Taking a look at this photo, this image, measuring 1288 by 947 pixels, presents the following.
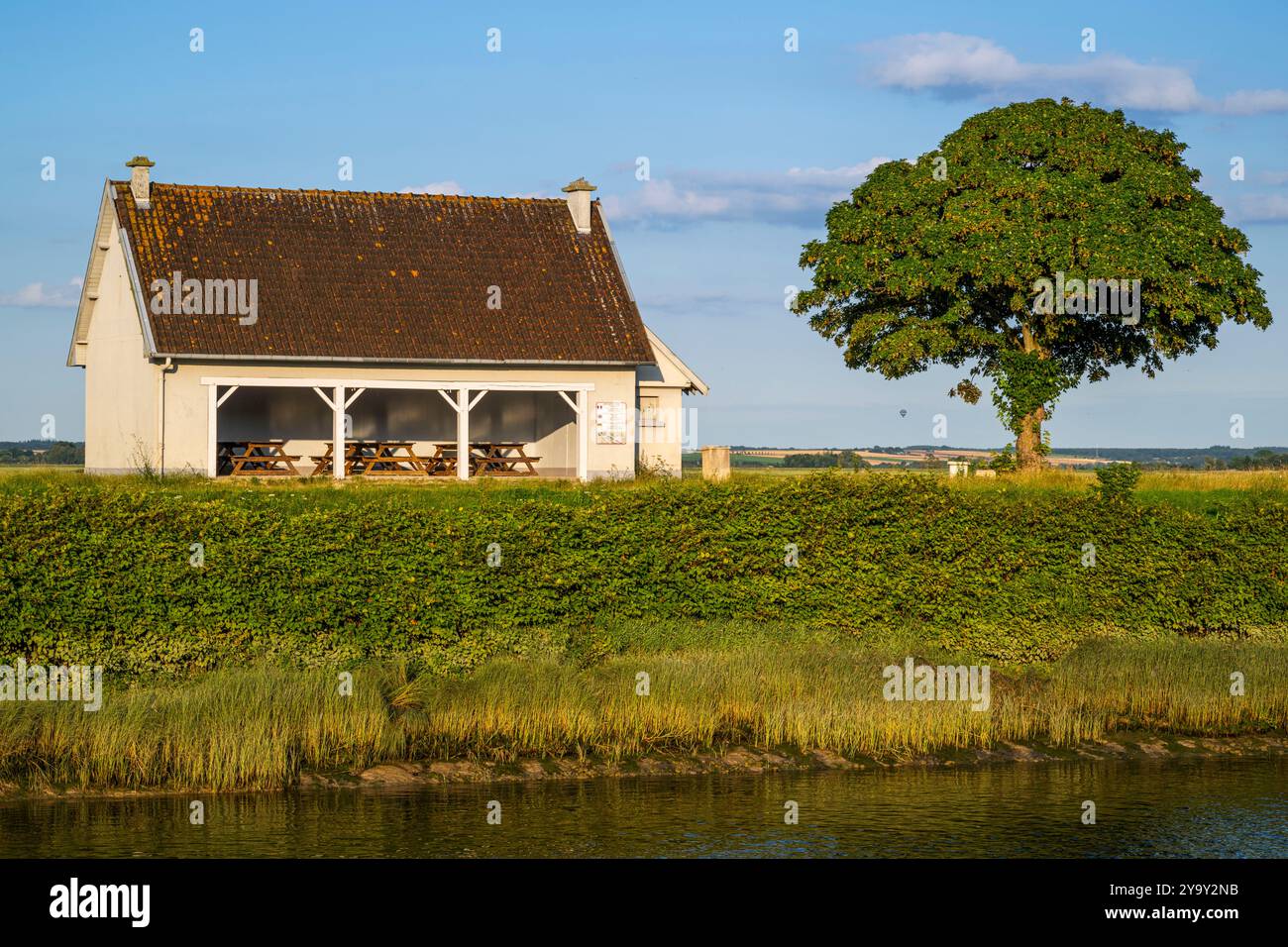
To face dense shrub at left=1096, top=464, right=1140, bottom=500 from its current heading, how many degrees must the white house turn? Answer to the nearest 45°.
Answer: approximately 45° to its left

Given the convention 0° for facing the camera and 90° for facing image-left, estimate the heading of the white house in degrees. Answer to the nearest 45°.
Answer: approximately 0°

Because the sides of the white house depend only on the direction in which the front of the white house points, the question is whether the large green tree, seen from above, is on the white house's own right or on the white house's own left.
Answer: on the white house's own left
